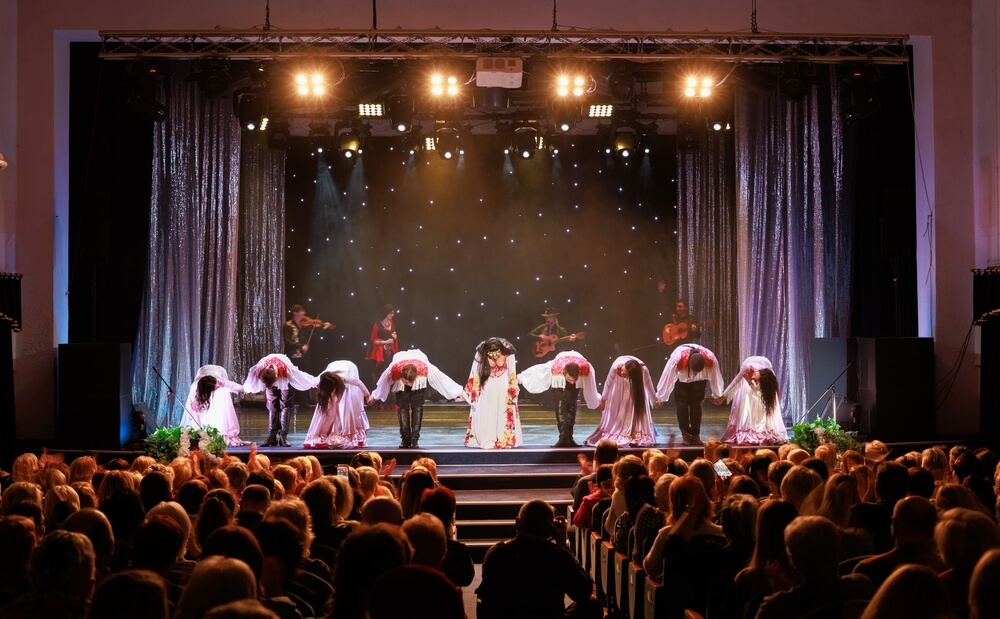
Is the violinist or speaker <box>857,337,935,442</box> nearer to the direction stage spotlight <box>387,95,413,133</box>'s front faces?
the speaker

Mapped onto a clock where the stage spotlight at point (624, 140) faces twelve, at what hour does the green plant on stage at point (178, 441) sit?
The green plant on stage is roughly at 2 o'clock from the stage spotlight.

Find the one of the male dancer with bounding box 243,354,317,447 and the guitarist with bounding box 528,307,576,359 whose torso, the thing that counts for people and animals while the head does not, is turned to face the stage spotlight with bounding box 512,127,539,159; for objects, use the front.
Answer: the guitarist
